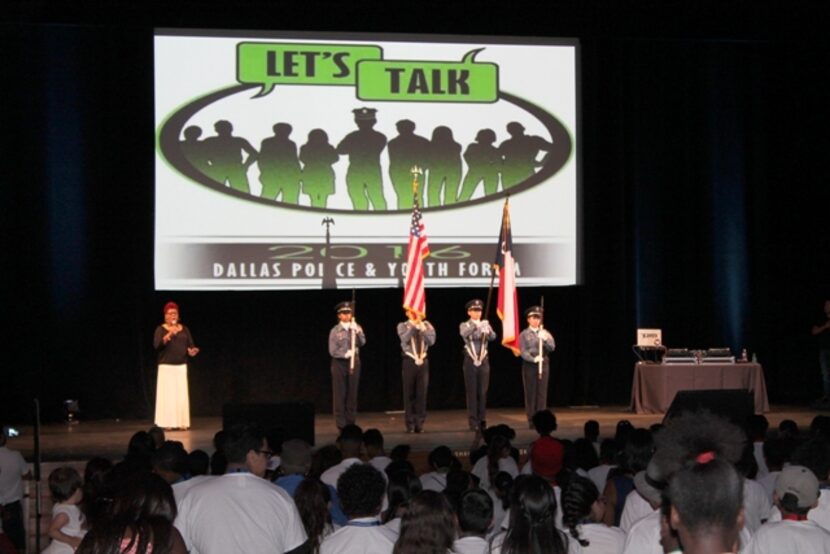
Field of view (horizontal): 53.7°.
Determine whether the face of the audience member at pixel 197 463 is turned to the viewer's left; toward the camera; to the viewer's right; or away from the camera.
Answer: away from the camera

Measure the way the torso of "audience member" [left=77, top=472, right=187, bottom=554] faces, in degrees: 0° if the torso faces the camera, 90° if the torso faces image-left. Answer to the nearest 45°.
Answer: approximately 180°

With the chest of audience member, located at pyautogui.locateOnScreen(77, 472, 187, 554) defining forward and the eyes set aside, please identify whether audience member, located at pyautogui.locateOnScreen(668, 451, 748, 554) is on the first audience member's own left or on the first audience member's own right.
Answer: on the first audience member's own right

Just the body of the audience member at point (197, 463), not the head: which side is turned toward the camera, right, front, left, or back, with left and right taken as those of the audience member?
back

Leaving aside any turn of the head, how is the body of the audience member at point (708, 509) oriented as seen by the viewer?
away from the camera

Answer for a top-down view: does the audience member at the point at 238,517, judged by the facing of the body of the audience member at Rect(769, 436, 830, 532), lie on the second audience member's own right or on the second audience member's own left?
on the second audience member's own left

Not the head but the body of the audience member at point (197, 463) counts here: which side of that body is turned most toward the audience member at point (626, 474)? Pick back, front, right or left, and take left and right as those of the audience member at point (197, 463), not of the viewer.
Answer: right

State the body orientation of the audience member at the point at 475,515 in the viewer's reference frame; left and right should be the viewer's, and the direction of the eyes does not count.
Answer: facing away from the viewer

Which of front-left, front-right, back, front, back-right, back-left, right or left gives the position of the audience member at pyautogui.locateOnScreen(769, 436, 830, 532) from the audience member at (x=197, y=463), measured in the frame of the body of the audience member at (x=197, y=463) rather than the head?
back-right

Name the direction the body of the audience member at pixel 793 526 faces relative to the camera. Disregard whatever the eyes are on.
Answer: away from the camera

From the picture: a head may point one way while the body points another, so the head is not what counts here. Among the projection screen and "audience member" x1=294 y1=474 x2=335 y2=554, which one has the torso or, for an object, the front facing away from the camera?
the audience member

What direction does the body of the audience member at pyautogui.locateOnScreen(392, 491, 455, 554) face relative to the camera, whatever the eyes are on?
away from the camera

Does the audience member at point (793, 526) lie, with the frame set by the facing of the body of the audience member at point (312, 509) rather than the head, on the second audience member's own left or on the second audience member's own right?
on the second audience member's own right

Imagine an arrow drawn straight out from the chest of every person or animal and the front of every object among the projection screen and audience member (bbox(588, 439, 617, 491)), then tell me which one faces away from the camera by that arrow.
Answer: the audience member
